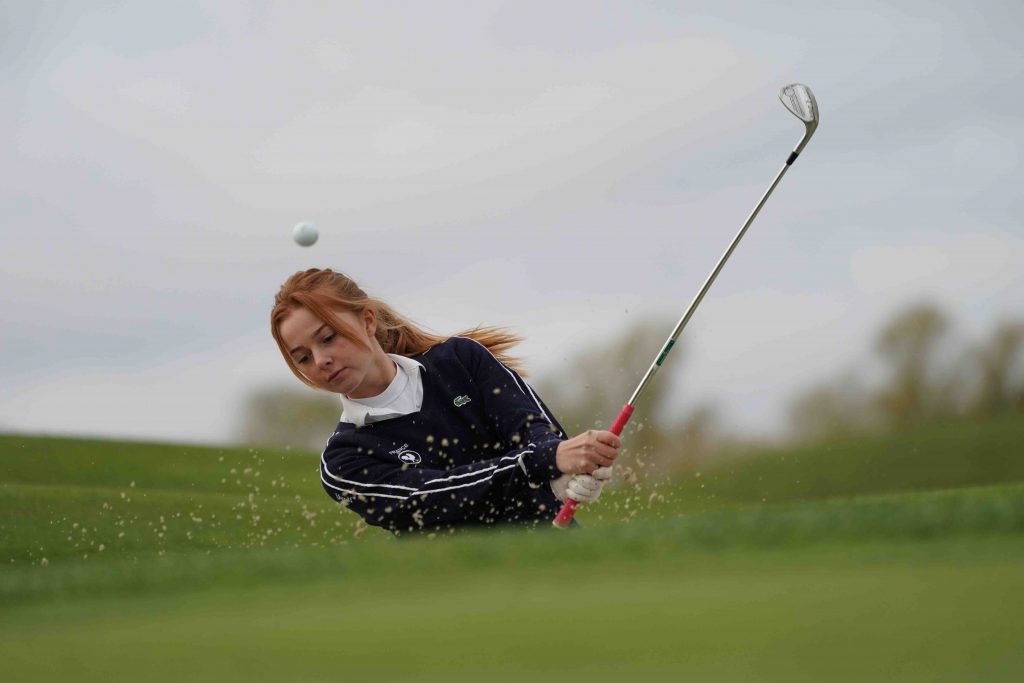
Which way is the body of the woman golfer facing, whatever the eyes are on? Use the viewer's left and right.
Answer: facing the viewer

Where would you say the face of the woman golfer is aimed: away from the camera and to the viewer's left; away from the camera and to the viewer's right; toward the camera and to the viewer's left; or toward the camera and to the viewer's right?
toward the camera and to the viewer's left
